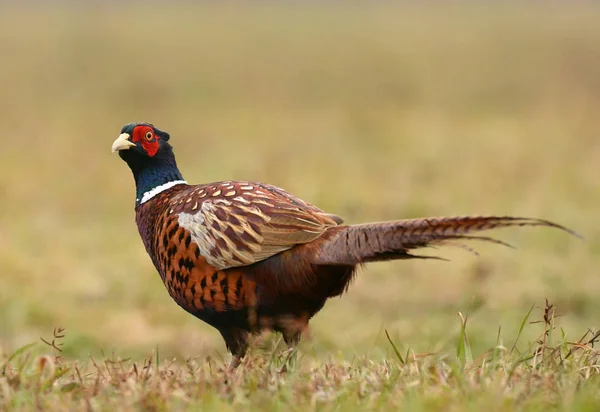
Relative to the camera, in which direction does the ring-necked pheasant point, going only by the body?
to the viewer's left
